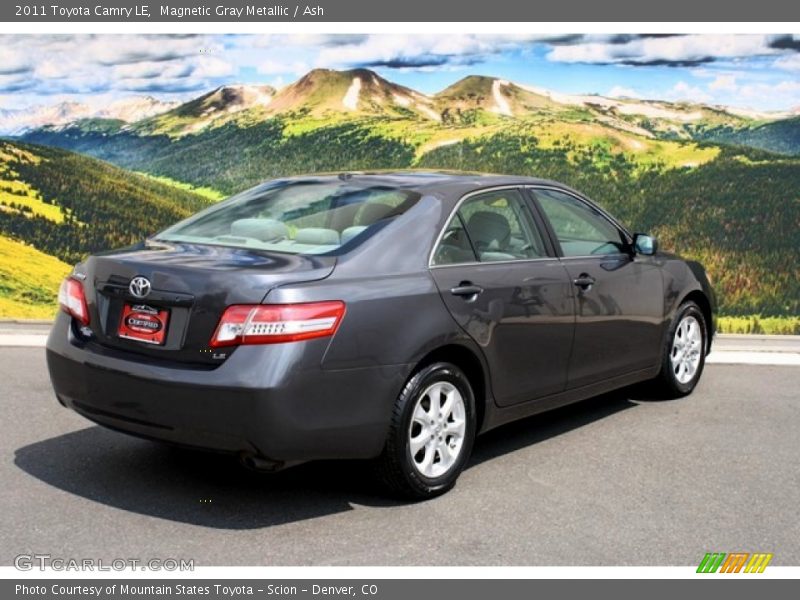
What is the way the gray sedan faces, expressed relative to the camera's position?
facing away from the viewer and to the right of the viewer

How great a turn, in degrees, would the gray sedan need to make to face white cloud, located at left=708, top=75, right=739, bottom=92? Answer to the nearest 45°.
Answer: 0° — it already faces it

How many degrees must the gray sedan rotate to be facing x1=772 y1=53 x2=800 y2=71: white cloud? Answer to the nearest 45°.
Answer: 0° — it already faces it
